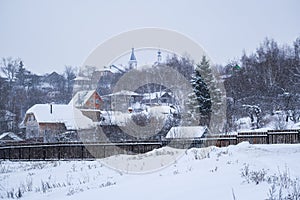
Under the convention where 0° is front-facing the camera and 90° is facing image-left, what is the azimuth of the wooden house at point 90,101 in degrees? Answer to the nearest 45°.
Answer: approximately 315°

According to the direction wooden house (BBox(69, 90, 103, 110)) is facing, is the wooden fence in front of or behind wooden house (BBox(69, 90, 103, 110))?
in front
